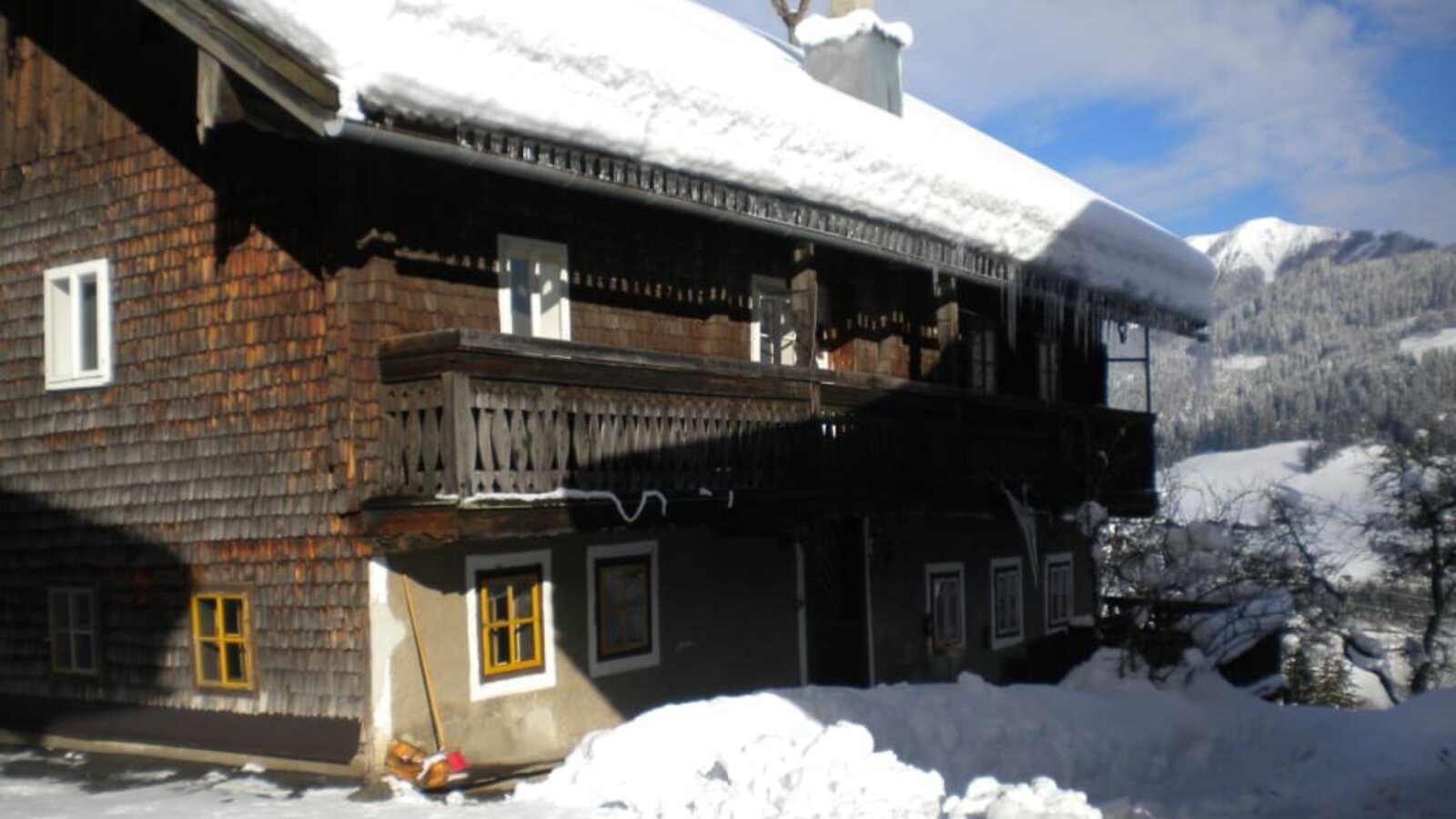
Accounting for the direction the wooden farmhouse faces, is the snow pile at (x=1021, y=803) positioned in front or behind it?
in front

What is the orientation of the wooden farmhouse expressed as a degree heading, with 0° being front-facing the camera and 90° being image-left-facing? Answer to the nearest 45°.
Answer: approximately 315°

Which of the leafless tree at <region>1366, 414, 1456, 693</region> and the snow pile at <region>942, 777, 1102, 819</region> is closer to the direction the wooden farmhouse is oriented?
the snow pile

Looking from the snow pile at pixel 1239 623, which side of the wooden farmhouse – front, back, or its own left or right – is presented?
left
